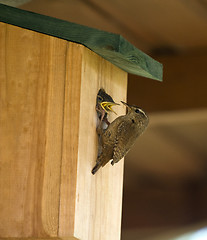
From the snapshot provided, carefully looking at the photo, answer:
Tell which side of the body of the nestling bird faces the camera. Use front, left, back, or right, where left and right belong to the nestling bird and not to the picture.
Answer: right

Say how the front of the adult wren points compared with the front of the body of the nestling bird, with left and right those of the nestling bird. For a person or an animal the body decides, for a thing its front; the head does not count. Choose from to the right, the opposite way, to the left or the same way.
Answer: the opposite way

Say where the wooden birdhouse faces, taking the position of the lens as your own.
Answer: facing the viewer and to the right of the viewer

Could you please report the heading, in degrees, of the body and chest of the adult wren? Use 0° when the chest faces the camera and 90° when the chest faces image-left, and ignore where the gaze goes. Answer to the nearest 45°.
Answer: approximately 90°

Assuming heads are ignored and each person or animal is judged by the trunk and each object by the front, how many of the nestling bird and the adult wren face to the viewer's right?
1
